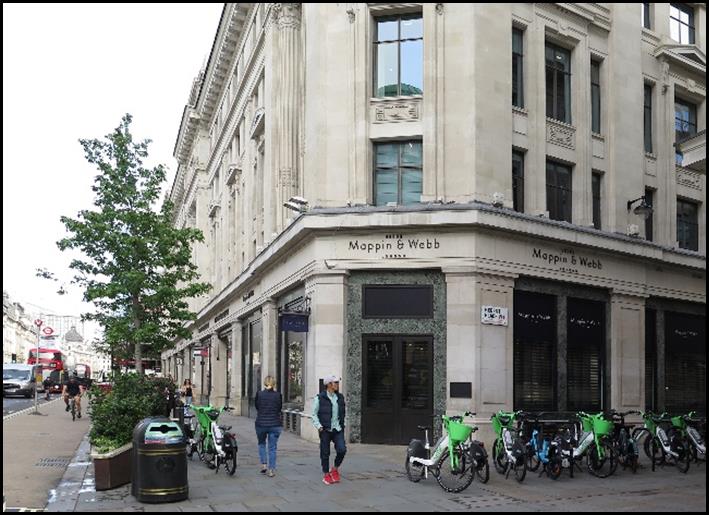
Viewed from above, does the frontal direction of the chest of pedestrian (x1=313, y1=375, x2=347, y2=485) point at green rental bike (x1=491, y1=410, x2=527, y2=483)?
no

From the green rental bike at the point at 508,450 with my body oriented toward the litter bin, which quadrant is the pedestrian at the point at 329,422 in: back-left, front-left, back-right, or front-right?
front-right

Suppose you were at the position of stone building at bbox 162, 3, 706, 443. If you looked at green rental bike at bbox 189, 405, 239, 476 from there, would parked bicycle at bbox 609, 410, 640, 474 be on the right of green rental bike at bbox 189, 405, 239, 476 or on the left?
left

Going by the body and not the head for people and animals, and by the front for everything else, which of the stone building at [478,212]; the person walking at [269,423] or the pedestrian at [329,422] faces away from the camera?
the person walking

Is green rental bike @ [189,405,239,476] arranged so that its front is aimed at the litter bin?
no

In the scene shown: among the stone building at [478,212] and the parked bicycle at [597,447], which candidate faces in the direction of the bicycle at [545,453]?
the stone building

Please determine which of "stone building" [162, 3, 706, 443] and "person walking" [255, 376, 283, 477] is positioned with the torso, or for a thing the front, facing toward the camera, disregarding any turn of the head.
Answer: the stone building

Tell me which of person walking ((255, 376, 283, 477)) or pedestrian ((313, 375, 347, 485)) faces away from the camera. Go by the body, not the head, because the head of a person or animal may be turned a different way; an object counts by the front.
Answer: the person walking

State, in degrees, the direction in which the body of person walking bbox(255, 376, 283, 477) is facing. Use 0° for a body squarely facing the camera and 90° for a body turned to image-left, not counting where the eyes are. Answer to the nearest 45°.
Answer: approximately 180°

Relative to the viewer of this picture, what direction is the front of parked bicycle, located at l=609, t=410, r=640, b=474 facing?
facing away from the viewer and to the left of the viewer

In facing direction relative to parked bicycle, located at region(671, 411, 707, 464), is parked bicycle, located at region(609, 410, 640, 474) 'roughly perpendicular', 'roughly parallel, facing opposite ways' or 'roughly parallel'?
roughly parallel

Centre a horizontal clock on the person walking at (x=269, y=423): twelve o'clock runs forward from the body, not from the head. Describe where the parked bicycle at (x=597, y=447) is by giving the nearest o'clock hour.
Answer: The parked bicycle is roughly at 3 o'clock from the person walking.

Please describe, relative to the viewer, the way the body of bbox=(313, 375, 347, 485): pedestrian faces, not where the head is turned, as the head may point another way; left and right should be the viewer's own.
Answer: facing the viewer and to the right of the viewer

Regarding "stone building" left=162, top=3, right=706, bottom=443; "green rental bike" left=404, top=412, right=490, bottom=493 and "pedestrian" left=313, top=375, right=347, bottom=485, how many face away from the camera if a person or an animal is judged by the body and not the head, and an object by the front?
0

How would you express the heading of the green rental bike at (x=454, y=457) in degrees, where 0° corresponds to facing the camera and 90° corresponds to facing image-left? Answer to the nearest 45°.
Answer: approximately 315°
